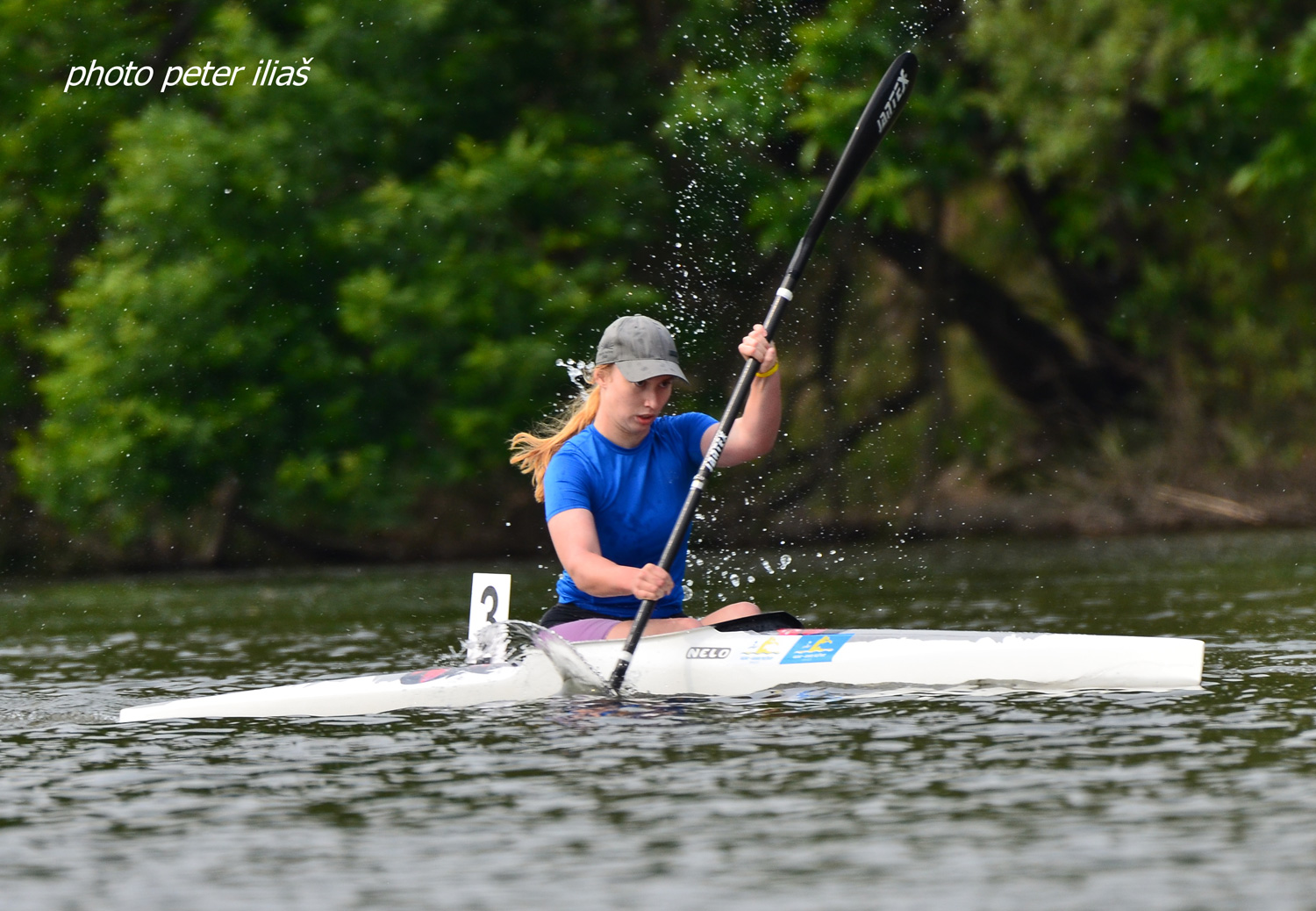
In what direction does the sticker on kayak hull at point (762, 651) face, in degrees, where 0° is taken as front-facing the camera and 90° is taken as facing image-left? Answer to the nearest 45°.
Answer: approximately 0°

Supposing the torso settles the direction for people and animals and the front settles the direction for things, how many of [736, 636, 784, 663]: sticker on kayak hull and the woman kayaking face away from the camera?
0
